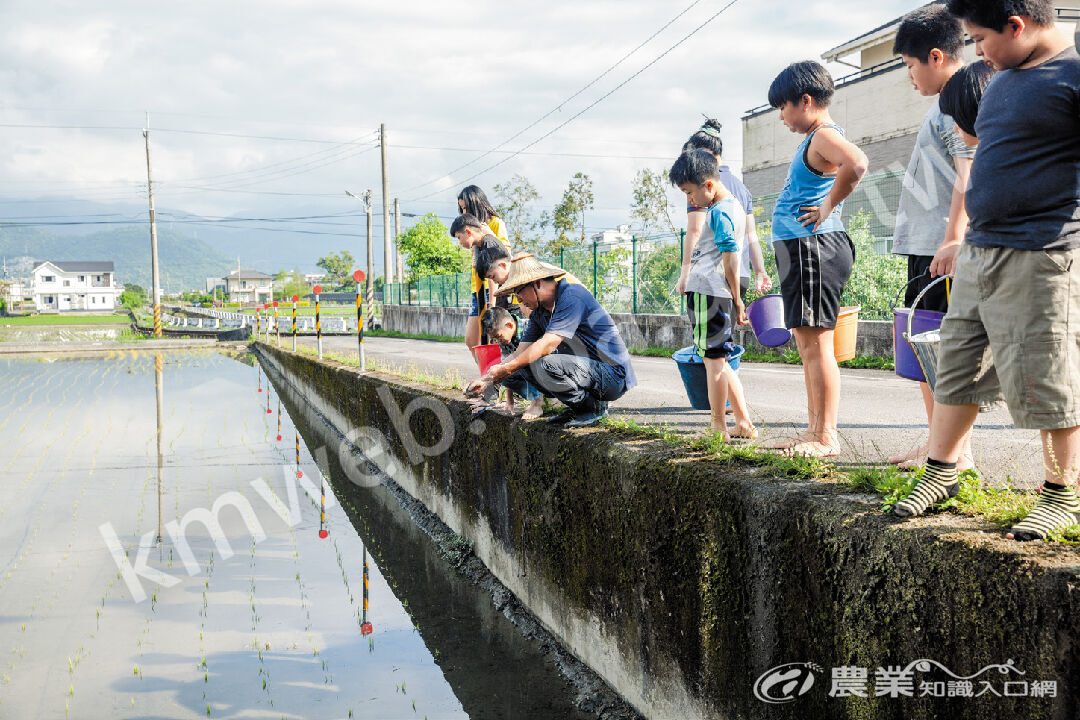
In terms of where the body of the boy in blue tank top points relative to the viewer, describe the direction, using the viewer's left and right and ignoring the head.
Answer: facing to the left of the viewer

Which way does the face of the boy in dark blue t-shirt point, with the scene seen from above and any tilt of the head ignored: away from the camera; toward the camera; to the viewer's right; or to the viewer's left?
to the viewer's left

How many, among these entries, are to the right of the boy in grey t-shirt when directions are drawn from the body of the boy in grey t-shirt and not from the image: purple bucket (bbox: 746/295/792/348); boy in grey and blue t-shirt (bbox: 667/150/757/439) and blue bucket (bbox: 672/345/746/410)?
3

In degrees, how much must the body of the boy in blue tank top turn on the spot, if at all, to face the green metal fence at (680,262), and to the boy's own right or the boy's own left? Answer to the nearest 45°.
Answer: approximately 90° to the boy's own right

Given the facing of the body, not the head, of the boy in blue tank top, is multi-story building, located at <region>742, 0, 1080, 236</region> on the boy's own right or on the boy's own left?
on the boy's own right

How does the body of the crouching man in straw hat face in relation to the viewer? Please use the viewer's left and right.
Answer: facing to the left of the viewer

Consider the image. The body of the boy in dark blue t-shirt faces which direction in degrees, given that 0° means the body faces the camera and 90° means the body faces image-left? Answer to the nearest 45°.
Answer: approximately 45°

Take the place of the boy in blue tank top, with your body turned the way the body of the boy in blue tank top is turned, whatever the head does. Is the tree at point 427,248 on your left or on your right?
on your right
